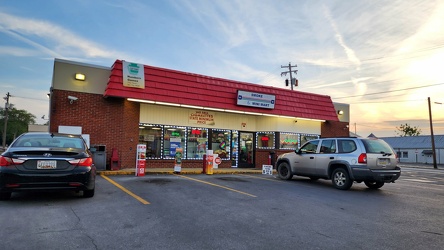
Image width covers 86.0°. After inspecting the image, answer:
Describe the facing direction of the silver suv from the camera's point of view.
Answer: facing away from the viewer and to the left of the viewer

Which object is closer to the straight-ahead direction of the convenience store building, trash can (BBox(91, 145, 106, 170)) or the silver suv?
the silver suv

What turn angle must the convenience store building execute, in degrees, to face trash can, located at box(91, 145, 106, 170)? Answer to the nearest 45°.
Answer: approximately 90° to its right

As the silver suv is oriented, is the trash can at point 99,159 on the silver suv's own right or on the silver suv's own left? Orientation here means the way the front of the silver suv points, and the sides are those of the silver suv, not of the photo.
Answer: on the silver suv's own left

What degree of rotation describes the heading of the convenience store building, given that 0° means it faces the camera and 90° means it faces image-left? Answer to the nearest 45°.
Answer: approximately 315°
